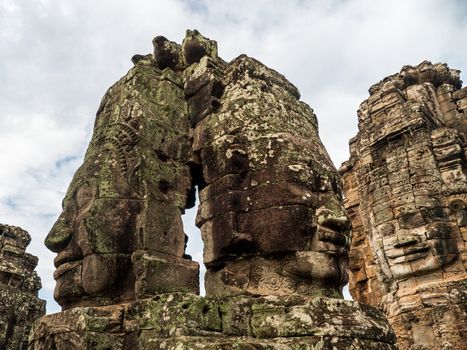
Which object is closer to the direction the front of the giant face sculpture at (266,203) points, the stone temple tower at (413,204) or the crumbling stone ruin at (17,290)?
the stone temple tower

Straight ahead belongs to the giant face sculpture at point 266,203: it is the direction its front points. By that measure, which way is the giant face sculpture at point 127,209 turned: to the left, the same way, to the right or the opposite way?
the opposite way

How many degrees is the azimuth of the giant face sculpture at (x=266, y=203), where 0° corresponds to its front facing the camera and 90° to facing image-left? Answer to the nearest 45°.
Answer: approximately 270°

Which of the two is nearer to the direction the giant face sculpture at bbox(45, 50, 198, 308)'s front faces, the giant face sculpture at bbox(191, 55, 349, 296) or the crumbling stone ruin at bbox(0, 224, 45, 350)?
the crumbling stone ruin

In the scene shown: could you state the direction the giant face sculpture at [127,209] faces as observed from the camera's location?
facing to the left of the viewer

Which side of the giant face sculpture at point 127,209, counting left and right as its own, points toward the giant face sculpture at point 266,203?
back

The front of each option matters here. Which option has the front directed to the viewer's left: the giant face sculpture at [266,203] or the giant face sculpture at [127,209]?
the giant face sculpture at [127,209]

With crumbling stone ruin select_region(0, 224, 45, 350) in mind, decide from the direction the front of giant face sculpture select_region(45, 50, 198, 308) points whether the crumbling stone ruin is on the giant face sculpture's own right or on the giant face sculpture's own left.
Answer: on the giant face sculpture's own right

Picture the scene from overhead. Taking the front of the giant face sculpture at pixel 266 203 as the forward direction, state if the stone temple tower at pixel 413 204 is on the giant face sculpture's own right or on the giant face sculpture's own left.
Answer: on the giant face sculpture's own left

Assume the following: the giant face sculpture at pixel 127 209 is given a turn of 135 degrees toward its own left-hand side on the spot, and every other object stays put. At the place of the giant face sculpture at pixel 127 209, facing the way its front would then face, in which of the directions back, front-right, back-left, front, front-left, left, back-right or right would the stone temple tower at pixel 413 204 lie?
left

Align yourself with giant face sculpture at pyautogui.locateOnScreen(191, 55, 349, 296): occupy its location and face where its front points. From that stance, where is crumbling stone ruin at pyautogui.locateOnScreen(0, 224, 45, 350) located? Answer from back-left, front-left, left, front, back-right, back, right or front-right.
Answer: back-left

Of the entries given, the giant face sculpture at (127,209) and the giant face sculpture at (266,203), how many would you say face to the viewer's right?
1
